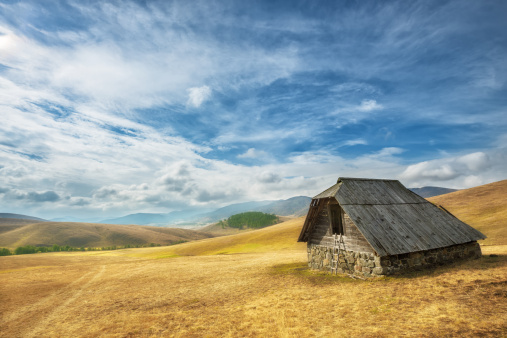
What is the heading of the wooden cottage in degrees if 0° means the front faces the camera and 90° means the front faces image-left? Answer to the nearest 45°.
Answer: approximately 45°
